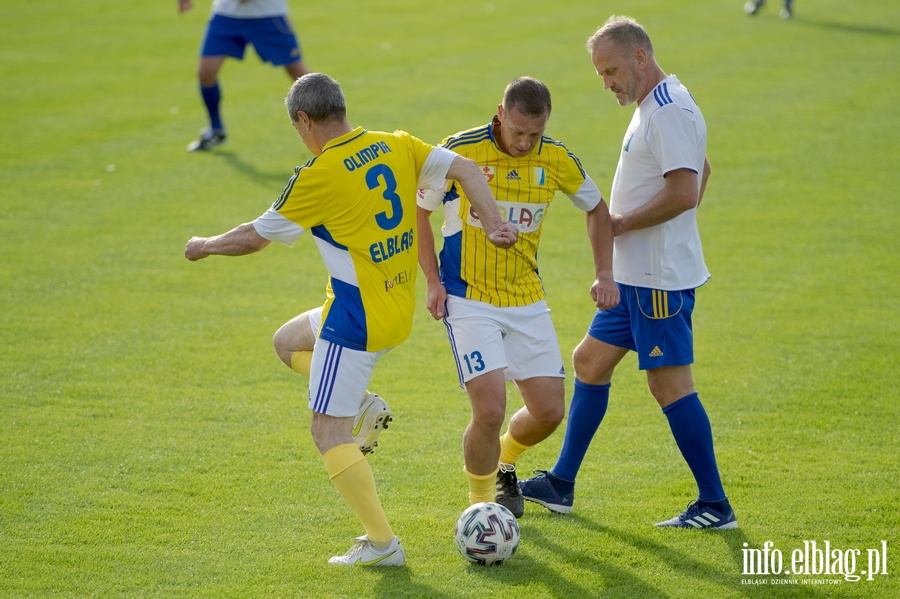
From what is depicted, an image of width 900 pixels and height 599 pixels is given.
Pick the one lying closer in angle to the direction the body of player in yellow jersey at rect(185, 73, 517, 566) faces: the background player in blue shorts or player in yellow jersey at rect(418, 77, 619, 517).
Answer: the background player in blue shorts

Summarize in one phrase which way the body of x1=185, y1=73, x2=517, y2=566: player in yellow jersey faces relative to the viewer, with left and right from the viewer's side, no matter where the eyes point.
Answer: facing away from the viewer and to the left of the viewer

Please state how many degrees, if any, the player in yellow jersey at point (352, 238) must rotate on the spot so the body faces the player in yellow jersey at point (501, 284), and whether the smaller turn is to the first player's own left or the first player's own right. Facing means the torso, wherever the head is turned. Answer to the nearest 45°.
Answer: approximately 90° to the first player's own right
